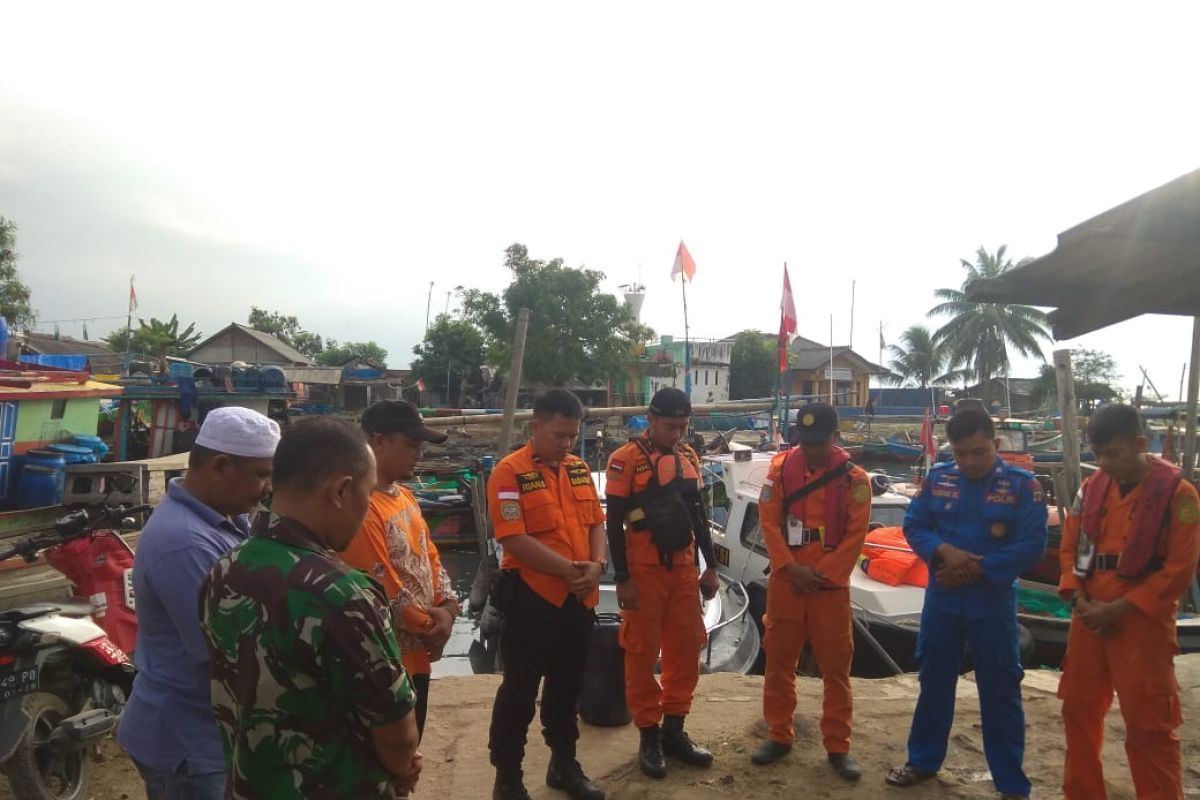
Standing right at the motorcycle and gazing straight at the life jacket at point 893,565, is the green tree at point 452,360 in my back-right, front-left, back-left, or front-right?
front-left

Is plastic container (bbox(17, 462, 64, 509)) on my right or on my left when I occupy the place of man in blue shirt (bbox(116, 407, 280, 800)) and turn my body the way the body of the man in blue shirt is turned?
on my left

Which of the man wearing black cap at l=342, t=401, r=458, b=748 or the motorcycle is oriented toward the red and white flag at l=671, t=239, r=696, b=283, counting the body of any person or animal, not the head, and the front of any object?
the motorcycle

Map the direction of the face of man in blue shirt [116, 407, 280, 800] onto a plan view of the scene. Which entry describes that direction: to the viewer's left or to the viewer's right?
to the viewer's right

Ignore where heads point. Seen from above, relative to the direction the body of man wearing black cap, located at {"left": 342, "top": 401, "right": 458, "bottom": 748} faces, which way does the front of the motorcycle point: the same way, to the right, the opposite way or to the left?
to the left

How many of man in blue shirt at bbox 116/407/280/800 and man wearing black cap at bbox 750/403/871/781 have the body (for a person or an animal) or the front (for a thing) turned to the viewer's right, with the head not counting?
1

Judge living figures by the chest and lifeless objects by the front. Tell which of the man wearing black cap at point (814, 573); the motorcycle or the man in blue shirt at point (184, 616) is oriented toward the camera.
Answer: the man wearing black cap

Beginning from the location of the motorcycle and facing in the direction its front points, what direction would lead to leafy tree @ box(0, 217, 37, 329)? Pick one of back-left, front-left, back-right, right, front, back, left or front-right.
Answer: front-left

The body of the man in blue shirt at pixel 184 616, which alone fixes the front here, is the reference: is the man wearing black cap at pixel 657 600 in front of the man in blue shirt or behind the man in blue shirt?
in front

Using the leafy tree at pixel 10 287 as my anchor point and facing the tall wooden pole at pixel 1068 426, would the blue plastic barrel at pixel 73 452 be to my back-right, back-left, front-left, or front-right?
front-right

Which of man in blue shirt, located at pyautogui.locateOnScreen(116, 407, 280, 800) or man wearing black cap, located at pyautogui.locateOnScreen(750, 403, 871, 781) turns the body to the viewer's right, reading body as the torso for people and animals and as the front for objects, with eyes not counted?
the man in blue shirt

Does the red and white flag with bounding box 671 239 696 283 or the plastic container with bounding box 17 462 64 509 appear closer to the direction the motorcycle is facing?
the red and white flag

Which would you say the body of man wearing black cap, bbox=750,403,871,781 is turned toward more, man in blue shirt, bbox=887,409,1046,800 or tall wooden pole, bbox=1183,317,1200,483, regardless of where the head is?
the man in blue shirt

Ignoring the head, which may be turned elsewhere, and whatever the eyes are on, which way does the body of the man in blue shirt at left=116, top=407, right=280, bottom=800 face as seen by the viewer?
to the viewer's right

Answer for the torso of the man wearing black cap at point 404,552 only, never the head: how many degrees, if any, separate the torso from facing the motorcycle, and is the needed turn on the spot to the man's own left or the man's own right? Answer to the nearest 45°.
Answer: approximately 180°

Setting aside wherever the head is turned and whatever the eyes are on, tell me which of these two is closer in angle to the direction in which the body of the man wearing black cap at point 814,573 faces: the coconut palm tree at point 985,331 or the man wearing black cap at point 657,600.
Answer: the man wearing black cap

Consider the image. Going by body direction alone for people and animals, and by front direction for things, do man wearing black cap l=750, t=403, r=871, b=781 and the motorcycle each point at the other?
no

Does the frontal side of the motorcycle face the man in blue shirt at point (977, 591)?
no

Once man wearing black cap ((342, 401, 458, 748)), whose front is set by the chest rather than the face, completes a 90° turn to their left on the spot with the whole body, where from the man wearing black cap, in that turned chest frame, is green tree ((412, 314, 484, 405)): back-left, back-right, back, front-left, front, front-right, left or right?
front-left

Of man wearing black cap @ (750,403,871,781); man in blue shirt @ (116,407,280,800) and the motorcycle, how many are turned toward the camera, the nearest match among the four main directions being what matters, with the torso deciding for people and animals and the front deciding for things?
1

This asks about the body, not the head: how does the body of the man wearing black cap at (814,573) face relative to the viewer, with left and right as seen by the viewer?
facing the viewer

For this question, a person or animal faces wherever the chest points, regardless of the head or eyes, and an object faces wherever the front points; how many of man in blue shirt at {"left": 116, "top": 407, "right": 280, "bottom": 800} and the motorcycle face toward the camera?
0

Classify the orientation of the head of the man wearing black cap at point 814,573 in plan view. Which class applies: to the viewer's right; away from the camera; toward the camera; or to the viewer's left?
toward the camera

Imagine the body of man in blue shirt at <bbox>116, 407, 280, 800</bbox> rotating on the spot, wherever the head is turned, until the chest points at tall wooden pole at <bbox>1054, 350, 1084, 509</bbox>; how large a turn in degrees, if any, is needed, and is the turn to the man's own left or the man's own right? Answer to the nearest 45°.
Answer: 0° — they already face it
